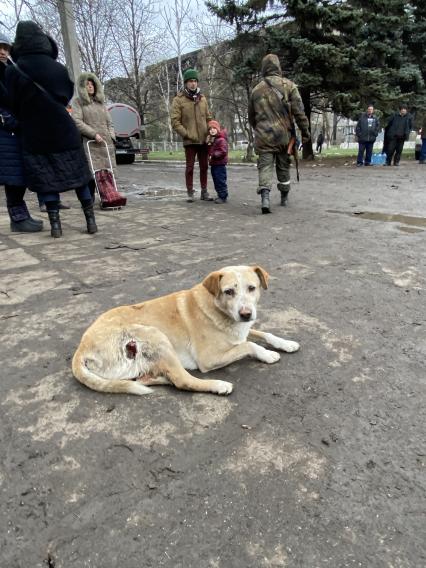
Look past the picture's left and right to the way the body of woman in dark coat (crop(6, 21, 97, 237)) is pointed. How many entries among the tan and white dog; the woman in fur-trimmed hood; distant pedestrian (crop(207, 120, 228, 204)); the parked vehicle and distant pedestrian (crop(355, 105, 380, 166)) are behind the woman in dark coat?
1

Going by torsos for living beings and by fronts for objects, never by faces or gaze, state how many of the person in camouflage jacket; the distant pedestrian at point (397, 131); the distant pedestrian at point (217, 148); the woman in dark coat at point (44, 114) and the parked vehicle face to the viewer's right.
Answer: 0

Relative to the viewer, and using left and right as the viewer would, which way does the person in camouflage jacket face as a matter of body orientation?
facing away from the viewer

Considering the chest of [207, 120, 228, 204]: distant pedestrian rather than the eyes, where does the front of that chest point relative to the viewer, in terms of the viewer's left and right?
facing the viewer and to the left of the viewer

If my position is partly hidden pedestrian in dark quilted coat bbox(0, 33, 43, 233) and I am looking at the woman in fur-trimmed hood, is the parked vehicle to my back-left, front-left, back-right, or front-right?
front-left

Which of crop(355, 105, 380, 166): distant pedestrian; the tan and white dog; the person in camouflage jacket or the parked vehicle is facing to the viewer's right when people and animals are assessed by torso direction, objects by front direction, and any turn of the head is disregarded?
the tan and white dog

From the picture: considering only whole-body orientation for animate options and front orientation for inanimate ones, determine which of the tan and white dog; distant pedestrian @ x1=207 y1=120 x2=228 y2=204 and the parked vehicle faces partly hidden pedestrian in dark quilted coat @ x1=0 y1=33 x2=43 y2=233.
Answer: distant pedestrian @ x1=207 y1=120 x2=228 y2=204

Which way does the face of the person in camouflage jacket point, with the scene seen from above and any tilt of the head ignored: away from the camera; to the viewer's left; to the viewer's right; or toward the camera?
away from the camera

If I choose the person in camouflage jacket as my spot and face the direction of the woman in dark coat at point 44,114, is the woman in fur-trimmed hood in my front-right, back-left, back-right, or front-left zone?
front-right

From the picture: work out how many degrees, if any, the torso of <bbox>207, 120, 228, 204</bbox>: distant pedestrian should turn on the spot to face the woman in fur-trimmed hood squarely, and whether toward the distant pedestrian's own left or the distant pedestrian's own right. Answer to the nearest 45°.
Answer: approximately 45° to the distant pedestrian's own right

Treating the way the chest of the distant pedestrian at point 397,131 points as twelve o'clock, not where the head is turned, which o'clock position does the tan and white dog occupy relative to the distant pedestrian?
The tan and white dog is roughly at 12 o'clock from the distant pedestrian.

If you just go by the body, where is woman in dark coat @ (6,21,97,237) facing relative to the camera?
away from the camera

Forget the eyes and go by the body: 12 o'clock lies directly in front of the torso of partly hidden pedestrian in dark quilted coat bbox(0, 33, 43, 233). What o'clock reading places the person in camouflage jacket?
The person in camouflage jacket is roughly at 12 o'clock from the partly hidden pedestrian in dark quilted coat.

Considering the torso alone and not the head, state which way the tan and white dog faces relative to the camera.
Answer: to the viewer's right

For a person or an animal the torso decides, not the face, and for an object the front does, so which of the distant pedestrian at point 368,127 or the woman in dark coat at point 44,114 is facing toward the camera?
the distant pedestrian

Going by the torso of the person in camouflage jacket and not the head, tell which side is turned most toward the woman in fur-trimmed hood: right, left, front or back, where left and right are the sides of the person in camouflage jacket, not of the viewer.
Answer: left

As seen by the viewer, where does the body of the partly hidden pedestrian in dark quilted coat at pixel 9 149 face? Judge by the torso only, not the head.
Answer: to the viewer's right

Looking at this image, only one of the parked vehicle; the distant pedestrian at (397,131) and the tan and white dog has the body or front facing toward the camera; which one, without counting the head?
the distant pedestrian
